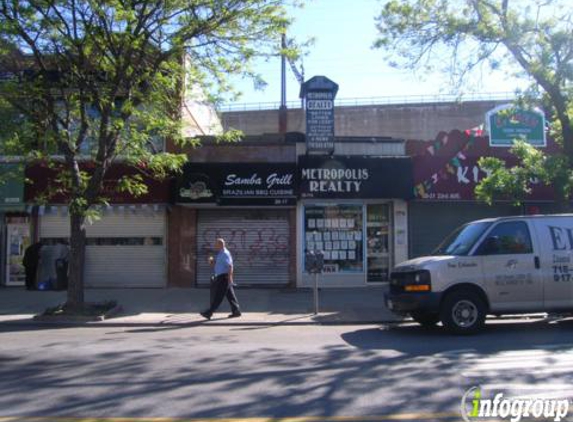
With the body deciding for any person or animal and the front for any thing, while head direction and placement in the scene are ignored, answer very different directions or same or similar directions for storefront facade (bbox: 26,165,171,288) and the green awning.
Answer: same or similar directions

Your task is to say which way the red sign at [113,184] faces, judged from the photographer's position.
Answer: facing the viewer

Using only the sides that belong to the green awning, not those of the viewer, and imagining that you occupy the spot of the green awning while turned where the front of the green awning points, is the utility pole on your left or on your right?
on your left

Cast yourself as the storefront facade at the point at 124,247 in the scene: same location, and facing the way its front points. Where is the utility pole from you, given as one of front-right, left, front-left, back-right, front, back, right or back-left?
back-left

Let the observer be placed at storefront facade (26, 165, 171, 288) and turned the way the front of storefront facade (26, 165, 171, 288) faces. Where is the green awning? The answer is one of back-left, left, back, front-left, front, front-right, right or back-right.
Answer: right

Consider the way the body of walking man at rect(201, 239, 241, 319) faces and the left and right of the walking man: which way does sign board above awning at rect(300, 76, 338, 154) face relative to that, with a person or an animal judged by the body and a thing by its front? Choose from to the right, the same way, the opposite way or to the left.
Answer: to the left

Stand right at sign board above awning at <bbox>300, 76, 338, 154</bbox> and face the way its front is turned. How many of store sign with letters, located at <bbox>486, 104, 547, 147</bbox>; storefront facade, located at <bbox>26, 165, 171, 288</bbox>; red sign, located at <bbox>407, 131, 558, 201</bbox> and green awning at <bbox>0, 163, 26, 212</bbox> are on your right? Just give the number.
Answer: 2

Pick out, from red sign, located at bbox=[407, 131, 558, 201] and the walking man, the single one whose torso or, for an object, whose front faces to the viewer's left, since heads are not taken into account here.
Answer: the walking man

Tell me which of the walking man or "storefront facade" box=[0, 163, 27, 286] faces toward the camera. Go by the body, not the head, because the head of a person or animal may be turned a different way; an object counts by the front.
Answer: the storefront facade

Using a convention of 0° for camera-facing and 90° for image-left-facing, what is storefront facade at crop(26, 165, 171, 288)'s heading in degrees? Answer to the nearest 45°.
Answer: approximately 0°

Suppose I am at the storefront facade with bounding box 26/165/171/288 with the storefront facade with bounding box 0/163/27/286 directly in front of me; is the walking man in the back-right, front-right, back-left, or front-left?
back-left

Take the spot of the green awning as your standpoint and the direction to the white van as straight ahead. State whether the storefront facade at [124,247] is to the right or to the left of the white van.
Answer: left

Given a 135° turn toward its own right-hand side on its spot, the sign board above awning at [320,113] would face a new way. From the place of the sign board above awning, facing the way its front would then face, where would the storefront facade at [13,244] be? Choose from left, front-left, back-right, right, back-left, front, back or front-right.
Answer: front-left

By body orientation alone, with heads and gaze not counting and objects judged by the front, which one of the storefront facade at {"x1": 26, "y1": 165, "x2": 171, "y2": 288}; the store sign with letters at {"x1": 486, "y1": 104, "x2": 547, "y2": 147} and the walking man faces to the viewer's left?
the walking man

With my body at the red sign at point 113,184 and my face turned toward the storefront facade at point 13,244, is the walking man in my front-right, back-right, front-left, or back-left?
back-left

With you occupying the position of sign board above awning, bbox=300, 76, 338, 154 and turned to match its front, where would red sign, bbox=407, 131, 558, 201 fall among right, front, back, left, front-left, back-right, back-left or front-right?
left

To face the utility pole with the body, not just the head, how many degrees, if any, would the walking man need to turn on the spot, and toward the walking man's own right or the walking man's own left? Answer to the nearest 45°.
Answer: approximately 90° to the walking man's own right

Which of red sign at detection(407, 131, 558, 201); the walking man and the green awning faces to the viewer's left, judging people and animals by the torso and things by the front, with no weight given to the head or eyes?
the walking man
